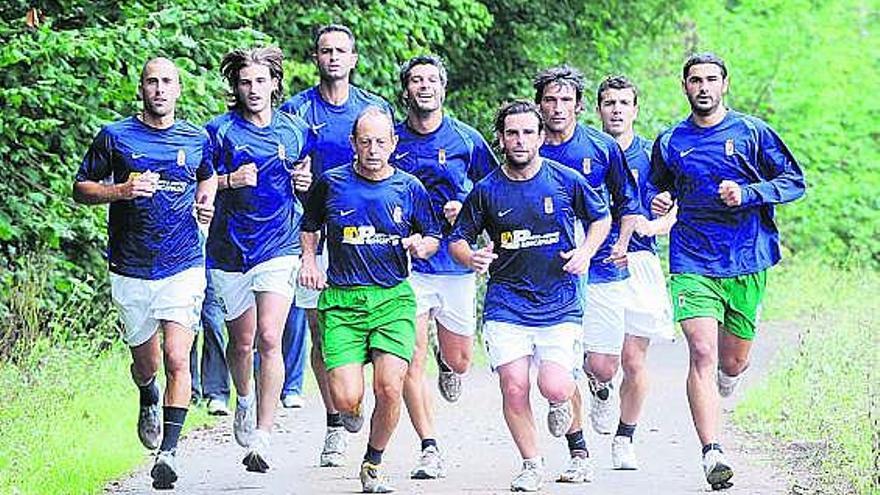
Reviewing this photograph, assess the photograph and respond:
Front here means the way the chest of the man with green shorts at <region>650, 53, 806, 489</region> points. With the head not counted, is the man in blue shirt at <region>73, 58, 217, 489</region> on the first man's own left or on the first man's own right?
on the first man's own right

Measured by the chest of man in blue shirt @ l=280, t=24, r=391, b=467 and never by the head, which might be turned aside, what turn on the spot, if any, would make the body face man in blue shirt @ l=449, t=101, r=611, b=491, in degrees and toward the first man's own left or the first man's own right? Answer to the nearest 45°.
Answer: approximately 45° to the first man's own left

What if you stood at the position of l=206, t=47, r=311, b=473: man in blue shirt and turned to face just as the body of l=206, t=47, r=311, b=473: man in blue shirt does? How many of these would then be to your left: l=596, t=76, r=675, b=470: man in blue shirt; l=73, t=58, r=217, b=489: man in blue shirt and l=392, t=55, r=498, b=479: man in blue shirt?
2

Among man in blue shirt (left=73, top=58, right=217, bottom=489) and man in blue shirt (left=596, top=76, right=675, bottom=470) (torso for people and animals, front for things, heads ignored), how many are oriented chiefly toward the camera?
2
